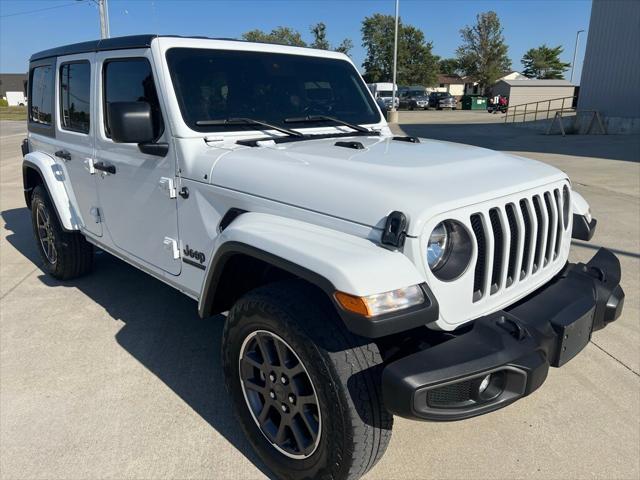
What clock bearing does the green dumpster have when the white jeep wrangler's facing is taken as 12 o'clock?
The green dumpster is roughly at 8 o'clock from the white jeep wrangler.

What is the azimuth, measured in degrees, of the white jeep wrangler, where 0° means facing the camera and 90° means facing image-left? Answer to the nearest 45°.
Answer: approximately 315°

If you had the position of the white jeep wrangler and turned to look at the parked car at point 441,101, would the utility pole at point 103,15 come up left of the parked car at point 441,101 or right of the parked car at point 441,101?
left

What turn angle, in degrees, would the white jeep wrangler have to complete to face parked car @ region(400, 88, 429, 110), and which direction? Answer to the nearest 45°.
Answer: approximately 135° to its left

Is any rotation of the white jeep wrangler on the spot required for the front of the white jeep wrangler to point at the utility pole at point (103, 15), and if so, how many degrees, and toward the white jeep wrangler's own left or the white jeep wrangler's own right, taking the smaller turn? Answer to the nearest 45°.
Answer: approximately 180°

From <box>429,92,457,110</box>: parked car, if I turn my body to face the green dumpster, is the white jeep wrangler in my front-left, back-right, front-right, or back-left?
back-right

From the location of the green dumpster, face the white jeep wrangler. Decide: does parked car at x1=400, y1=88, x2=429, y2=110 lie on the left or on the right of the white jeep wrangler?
right

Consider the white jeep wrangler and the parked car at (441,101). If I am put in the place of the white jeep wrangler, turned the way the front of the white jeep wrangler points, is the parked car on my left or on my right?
on my left

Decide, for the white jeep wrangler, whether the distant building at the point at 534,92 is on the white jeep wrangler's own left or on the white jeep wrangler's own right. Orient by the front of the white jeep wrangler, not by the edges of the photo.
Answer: on the white jeep wrangler's own left

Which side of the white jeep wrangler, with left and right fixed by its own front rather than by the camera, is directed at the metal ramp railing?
left
